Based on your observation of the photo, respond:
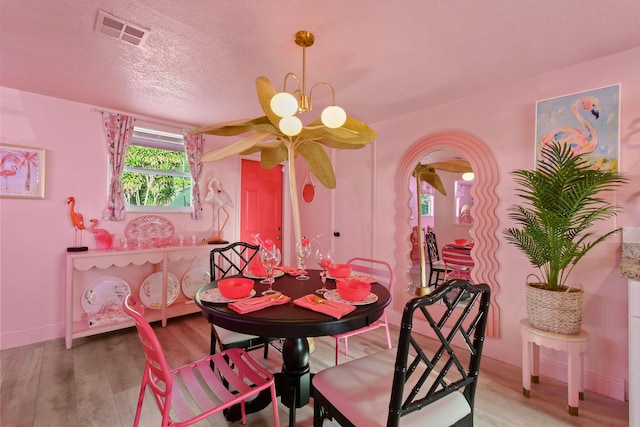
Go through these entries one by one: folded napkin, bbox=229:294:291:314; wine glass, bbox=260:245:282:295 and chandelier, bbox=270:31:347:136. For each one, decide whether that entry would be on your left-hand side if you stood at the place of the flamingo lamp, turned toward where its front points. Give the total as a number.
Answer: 3

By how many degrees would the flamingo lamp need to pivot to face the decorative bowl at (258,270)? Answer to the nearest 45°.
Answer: approximately 90° to its left

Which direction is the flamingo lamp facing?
to the viewer's left

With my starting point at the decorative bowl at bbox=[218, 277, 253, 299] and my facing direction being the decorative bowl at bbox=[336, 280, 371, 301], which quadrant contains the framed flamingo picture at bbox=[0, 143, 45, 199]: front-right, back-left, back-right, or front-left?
back-left

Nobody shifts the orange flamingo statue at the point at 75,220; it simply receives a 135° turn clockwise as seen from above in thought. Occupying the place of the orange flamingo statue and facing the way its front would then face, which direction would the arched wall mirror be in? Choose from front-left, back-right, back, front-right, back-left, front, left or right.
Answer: right

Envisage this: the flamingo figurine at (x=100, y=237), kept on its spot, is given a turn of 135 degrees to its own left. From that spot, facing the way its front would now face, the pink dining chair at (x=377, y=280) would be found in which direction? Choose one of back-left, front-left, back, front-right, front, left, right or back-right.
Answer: front

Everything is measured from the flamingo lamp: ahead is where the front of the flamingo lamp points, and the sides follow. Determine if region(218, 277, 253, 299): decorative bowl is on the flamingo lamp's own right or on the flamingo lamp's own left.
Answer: on the flamingo lamp's own left

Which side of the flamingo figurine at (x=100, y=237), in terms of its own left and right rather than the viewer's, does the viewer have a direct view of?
left

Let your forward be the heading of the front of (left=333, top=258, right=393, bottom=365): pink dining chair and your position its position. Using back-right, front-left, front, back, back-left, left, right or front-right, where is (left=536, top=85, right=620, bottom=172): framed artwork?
back-left

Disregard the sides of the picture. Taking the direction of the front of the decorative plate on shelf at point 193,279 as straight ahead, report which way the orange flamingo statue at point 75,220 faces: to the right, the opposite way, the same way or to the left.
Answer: to the right

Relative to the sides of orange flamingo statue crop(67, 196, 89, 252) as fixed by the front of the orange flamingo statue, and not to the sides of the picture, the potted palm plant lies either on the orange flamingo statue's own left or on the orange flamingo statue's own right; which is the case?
on the orange flamingo statue's own left

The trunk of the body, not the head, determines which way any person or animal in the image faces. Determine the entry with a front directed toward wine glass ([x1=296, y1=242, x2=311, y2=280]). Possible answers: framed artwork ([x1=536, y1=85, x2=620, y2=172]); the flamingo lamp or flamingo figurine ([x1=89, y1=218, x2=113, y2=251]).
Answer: the framed artwork

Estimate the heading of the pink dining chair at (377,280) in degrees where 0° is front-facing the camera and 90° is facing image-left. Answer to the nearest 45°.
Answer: approximately 45°

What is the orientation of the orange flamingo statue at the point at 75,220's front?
to the viewer's left

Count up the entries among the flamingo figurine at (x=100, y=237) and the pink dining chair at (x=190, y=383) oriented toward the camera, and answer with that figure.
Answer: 0
